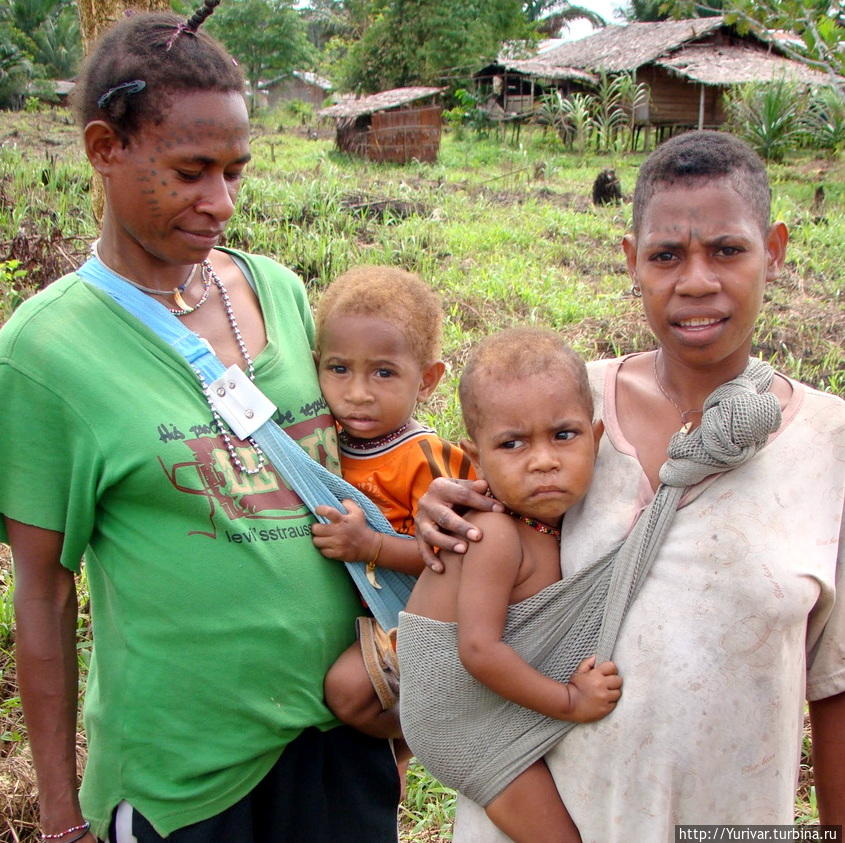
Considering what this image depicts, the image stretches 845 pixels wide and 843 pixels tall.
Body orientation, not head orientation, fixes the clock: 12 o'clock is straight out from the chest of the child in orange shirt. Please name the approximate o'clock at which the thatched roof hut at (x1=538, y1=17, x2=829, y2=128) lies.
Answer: The thatched roof hut is roughly at 5 o'clock from the child in orange shirt.

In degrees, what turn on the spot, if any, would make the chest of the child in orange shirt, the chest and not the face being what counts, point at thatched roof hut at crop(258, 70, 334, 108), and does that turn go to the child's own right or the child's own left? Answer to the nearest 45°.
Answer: approximately 135° to the child's own right

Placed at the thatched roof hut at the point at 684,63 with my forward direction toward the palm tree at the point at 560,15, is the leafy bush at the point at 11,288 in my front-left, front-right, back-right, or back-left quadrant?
back-left

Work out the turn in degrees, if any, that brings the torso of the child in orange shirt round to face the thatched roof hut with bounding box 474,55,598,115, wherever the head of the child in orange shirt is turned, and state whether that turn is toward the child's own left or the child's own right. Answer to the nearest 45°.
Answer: approximately 135° to the child's own right

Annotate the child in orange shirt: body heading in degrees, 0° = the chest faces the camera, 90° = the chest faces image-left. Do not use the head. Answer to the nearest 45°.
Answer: approximately 45°

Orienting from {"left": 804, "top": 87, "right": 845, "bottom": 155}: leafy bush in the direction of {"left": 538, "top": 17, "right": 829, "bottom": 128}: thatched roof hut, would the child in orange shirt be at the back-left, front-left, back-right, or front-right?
back-left

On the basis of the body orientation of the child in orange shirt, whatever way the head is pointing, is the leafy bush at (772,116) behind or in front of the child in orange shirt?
behind

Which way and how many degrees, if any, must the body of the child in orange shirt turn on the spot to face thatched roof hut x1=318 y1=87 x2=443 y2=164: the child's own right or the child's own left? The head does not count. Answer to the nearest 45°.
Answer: approximately 135° to the child's own right

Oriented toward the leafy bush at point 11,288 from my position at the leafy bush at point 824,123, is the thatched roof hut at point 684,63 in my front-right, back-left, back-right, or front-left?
back-right
